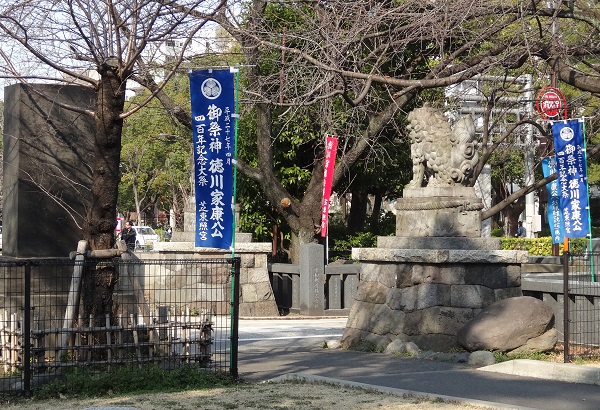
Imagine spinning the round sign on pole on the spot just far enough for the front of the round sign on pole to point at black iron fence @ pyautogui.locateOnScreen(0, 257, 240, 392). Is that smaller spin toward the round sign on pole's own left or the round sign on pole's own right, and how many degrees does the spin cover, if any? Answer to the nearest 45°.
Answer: approximately 45° to the round sign on pole's own right

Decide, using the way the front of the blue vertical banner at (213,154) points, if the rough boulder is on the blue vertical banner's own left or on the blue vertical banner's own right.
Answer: on the blue vertical banner's own left

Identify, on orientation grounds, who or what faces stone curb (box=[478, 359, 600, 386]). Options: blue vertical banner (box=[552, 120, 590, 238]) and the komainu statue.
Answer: the blue vertical banner

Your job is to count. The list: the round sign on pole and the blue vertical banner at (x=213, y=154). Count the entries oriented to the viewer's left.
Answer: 0

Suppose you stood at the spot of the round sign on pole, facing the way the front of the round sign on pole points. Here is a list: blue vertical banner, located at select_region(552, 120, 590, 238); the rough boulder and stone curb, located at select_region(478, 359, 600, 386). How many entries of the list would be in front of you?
3

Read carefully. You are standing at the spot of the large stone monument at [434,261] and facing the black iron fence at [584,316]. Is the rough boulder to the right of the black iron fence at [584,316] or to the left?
right

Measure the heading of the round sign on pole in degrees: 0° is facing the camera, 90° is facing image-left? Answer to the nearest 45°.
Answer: approximately 0°
